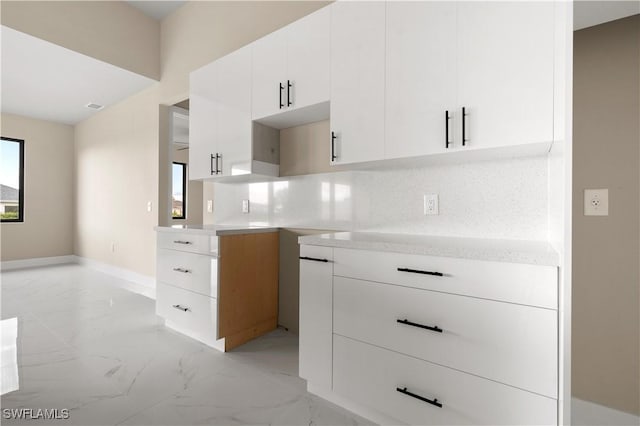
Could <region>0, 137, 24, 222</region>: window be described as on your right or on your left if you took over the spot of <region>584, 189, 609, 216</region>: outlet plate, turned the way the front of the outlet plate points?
on your right

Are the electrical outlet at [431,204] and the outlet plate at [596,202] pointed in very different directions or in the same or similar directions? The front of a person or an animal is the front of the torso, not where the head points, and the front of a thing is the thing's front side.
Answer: same or similar directions

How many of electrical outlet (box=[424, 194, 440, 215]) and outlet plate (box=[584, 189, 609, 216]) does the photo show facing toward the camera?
2

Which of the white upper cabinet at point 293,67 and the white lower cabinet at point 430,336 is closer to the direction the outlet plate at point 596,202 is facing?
the white lower cabinet

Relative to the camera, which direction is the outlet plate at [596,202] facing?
toward the camera

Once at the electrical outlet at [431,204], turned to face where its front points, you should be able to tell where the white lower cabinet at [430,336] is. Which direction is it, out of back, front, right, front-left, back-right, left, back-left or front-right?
front

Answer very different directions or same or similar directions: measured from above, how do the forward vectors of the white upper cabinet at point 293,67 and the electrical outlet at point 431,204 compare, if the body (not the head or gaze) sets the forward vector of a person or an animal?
same or similar directions

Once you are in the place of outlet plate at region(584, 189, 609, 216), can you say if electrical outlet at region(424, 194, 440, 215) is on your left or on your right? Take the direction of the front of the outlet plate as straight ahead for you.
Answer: on your right

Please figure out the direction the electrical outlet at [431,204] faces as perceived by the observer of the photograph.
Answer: facing the viewer

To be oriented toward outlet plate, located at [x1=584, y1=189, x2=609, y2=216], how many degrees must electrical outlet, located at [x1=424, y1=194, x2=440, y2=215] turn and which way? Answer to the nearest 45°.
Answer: approximately 90° to its left

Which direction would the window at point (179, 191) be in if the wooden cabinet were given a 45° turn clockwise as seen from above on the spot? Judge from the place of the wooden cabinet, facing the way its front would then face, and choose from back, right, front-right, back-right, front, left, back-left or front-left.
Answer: right

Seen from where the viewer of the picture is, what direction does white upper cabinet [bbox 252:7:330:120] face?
facing the viewer and to the left of the viewer

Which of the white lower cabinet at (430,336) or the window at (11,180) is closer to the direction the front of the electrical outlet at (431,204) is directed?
the white lower cabinet
